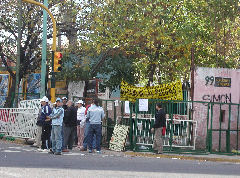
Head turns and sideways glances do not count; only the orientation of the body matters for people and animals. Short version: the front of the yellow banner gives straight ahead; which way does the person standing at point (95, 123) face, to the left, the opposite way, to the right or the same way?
the opposite way

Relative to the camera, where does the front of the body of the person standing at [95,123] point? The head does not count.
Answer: away from the camera

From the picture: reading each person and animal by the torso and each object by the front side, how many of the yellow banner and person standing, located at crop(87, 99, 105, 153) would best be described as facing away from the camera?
1

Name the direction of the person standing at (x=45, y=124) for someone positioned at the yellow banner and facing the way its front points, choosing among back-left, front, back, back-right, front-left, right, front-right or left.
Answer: front-right

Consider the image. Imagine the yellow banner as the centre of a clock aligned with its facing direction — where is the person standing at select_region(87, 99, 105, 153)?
The person standing is roughly at 3 o'clock from the yellow banner.

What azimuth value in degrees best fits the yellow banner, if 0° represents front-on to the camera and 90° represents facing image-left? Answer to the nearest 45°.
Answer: approximately 0°

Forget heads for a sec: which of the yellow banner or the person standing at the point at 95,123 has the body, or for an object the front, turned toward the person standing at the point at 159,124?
the yellow banner

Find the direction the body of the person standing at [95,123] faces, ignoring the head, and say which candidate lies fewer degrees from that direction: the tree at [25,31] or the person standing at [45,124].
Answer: the tree
